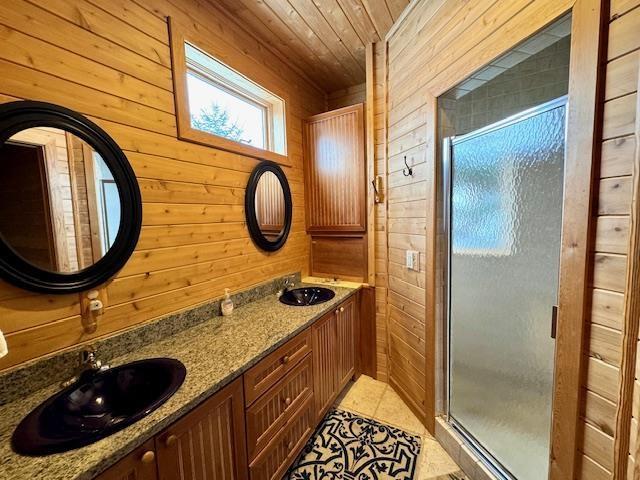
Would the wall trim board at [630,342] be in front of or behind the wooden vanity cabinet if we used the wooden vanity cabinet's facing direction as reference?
in front

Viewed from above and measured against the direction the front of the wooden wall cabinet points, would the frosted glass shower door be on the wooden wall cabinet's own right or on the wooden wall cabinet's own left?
on the wooden wall cabinet's own left

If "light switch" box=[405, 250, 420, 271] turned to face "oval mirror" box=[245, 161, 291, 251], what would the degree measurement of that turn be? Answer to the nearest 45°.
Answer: approximately 45° to its right

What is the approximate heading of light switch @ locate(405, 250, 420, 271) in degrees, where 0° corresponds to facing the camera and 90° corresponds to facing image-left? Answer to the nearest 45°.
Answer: approximately 45°

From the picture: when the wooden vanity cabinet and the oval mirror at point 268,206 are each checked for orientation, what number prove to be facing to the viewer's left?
0

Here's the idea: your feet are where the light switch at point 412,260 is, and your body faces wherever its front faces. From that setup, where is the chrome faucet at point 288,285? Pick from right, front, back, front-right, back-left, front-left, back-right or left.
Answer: front-right

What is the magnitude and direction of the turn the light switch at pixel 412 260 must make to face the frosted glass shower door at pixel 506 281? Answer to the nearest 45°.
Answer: approximately 90° to its left

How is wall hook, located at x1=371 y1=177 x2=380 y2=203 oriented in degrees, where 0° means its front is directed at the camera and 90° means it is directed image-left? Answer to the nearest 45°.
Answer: approximately 45°

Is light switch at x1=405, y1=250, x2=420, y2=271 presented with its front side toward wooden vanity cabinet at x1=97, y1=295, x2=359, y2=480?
yes

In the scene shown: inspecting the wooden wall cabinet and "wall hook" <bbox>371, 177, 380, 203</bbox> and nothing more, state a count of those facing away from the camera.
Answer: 0

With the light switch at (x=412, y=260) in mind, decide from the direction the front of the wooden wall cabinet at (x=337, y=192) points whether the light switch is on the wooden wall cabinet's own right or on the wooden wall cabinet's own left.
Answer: on the wooden wall cabinet's own left
